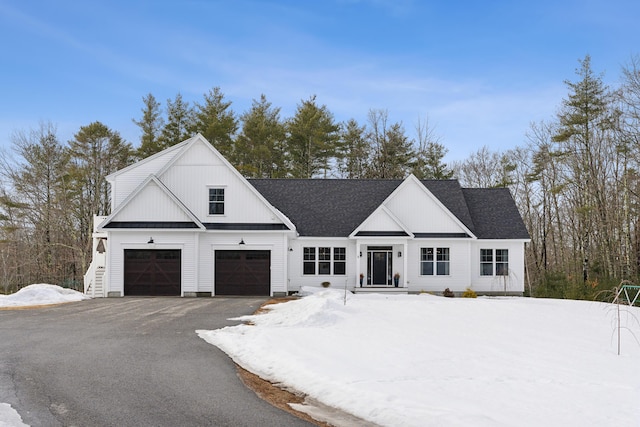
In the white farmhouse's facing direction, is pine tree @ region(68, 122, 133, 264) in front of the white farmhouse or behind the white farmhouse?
behind

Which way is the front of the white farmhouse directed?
toward the camera

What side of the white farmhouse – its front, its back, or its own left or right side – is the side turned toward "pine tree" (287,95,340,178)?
back

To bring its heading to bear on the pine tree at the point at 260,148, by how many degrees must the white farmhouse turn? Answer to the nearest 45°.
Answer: approximately 180°

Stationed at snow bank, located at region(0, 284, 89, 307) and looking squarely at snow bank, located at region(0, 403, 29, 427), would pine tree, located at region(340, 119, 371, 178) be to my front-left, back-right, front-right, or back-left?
back-left

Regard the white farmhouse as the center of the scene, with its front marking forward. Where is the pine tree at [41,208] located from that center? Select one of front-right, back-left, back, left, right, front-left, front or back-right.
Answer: back-right

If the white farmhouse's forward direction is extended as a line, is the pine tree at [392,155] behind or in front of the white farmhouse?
behind

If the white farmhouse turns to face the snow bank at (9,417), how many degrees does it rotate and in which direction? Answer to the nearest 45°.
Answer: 0° — it already faces it

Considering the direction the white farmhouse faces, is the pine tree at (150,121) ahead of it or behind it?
behind

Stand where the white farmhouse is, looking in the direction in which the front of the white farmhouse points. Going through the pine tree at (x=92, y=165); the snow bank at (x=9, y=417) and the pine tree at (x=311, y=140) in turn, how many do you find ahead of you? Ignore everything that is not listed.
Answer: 1

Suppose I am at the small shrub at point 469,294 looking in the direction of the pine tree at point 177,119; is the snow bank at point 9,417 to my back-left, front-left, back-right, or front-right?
back-left
